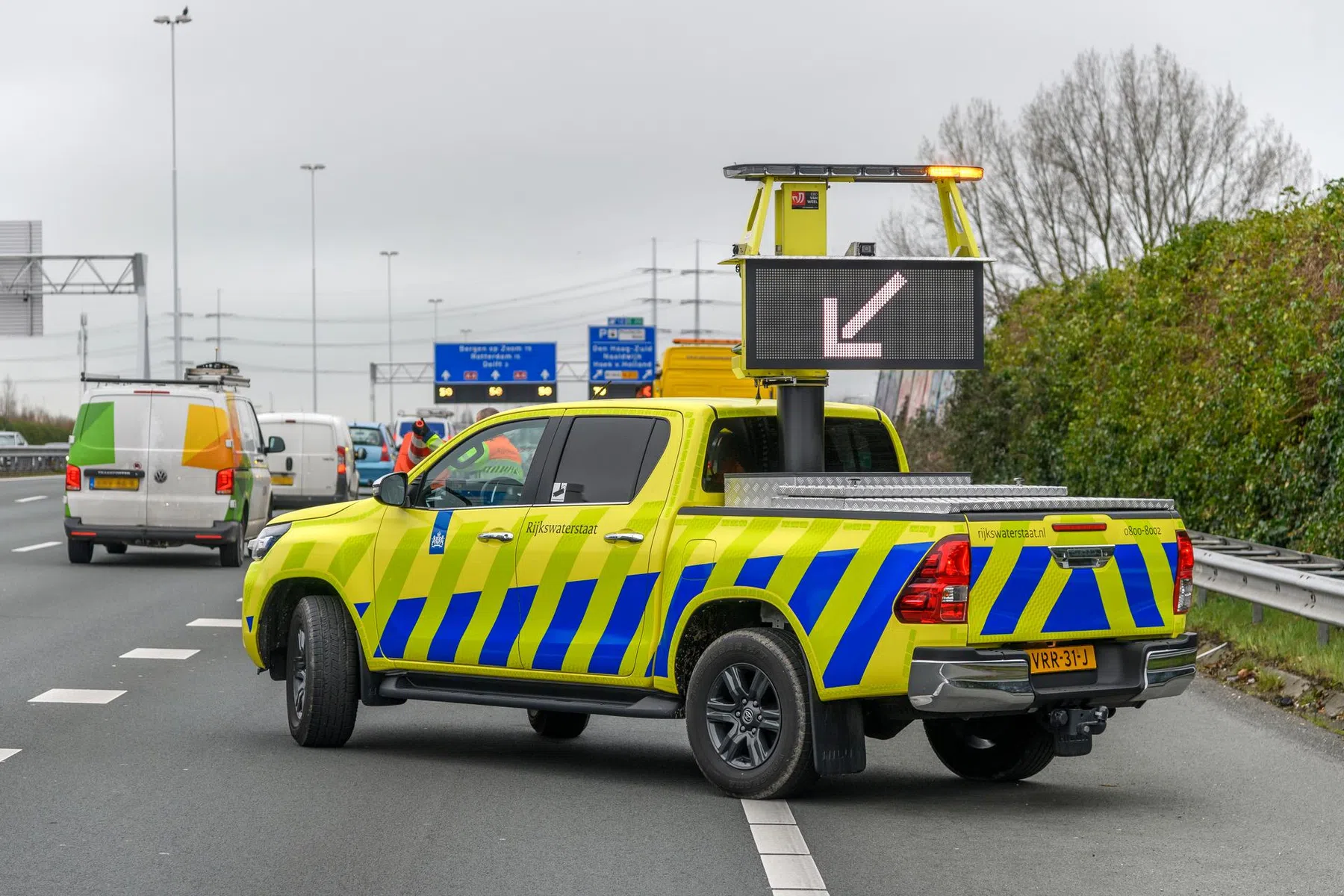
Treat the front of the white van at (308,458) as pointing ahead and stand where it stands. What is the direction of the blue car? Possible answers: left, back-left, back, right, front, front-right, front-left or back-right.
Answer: front

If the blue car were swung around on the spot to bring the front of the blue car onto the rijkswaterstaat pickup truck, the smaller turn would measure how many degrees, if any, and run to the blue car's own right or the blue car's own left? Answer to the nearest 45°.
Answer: approximately 180°

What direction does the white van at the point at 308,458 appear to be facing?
away from the camera

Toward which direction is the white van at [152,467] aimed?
away from the camera

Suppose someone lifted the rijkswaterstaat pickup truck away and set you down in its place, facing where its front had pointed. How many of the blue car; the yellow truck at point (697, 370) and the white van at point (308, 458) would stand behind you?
0

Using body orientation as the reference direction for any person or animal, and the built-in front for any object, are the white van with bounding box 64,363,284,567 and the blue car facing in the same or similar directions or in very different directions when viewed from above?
same or similar directions

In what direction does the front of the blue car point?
away from the camera

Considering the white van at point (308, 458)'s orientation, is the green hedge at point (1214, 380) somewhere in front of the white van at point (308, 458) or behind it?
behind

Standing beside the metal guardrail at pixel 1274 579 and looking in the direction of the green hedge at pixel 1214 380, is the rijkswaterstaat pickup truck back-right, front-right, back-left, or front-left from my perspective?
back-left

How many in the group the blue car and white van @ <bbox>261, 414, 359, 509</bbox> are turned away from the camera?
2

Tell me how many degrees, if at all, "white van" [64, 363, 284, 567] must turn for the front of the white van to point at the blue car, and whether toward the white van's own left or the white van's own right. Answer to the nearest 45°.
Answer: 0° — it already faces it

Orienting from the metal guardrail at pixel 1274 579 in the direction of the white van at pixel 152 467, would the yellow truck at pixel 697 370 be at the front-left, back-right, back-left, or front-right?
front-right

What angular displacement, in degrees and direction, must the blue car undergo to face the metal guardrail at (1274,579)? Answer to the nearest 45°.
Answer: approximately 180°

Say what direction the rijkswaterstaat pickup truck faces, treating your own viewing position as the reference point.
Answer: facing away from the viewer and to the left of the viewer

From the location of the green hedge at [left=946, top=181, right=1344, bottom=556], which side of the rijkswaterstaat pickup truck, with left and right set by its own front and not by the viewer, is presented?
right
